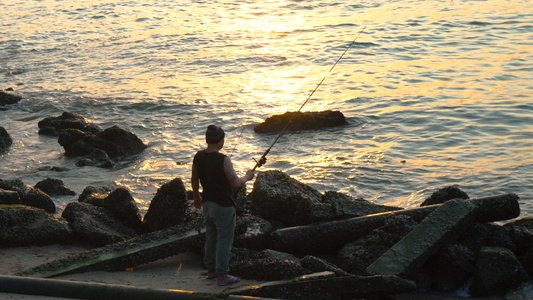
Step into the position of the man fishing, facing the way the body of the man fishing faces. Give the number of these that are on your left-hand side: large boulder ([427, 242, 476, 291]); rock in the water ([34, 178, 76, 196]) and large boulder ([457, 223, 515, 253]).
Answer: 1

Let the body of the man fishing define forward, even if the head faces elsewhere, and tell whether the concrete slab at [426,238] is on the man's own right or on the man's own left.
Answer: on the man's own right

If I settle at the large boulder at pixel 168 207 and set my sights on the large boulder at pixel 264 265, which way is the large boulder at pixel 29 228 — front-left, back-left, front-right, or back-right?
back-right

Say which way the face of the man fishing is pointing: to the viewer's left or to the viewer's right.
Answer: to the viewer's right

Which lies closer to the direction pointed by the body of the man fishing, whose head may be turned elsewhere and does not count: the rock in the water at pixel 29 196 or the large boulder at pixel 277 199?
the large boulder

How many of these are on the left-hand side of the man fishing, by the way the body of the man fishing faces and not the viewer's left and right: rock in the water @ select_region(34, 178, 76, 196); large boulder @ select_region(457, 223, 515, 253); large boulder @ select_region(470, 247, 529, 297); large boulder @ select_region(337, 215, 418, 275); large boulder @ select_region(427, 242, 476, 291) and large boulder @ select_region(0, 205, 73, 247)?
2

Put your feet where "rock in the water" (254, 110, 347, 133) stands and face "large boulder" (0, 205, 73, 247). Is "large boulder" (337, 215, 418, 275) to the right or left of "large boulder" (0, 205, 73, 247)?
left

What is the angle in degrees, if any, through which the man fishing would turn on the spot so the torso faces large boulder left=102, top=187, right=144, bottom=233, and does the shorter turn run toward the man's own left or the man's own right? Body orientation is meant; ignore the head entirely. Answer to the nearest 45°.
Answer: approximately 90° to the man's own left

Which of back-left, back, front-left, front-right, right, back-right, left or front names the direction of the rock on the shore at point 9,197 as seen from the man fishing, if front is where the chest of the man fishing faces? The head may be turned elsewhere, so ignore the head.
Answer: left

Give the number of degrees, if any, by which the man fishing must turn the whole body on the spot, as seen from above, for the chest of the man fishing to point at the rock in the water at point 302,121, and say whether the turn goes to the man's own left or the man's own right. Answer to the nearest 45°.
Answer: approximately 45° to the man's own left

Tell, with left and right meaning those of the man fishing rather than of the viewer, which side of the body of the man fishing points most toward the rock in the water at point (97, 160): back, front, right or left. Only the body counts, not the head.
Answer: left

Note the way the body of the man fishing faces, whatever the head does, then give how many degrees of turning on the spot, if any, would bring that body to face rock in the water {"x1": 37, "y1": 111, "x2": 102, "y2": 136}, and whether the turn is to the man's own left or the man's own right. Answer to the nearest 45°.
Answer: approximately 45° to the man's own left

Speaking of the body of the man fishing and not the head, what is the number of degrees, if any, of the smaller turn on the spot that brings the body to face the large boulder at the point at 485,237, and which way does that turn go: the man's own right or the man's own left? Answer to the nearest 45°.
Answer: approximately 45° to the man's own right

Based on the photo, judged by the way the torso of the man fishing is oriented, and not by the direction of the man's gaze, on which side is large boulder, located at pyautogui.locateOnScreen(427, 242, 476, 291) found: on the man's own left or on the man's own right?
on the man's own right

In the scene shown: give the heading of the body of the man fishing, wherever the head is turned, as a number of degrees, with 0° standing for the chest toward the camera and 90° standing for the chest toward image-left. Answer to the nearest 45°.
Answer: approximately 225°
